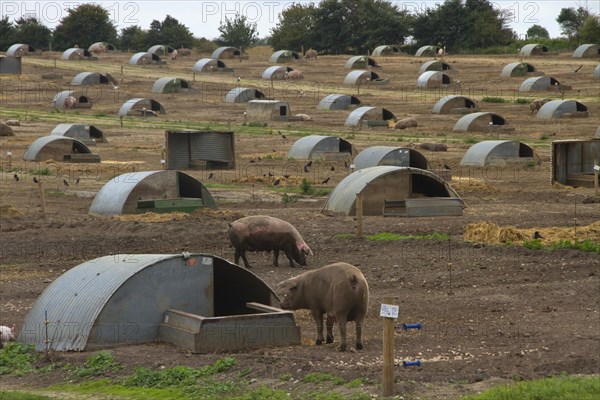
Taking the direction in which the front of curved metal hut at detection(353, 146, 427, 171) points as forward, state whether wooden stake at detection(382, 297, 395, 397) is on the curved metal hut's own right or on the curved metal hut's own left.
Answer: on the curved metal hut's own right

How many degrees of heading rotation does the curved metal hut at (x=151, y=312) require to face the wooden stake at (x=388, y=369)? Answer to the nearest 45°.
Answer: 0° — it already faces it

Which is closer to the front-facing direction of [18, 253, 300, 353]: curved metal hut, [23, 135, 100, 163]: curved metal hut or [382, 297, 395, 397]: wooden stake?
the wooden stake

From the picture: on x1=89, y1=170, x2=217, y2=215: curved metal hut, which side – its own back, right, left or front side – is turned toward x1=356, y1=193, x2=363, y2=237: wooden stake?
front

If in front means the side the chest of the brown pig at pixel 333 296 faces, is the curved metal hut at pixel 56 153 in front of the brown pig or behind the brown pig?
in front

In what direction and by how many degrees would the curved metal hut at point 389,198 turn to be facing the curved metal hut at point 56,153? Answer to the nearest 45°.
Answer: approximately 180°

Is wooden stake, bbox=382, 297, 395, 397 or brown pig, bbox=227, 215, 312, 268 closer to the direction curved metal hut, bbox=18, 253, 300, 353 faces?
the wooden stake

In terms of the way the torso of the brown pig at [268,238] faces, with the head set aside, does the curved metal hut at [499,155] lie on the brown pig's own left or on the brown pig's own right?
on the brown pig's own left

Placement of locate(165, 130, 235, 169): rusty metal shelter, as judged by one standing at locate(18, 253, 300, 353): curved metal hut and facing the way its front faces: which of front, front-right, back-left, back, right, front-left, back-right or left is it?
back-left

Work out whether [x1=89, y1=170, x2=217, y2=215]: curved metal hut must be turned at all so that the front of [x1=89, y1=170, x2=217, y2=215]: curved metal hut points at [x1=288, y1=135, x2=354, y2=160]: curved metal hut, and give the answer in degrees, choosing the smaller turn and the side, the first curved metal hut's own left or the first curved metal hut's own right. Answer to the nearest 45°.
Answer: approximately 90° to the first curved metal hut's own left
